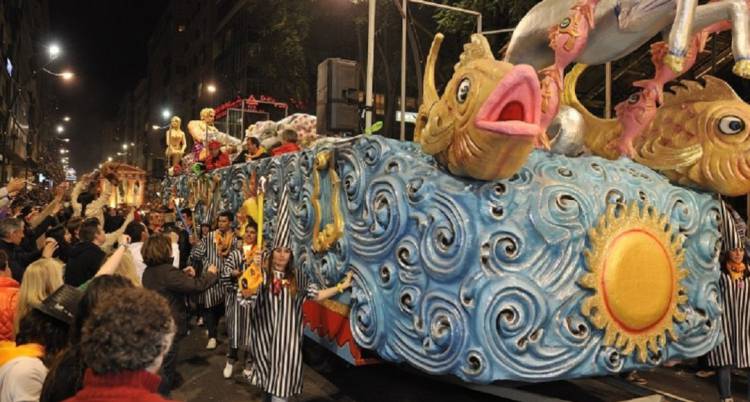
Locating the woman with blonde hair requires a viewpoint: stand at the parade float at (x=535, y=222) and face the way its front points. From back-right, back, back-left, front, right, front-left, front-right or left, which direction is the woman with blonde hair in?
right

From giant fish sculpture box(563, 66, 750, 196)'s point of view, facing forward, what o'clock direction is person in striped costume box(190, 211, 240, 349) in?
The person in striped costume is roughly at 6 o'clock from the giant fish sculpture.

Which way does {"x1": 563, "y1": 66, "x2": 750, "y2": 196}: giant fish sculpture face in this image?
to the viewer's right

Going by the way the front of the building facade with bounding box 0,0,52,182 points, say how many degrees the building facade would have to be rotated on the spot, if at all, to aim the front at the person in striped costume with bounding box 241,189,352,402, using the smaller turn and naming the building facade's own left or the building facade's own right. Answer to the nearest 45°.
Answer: approximately 90° to the building facade's own right

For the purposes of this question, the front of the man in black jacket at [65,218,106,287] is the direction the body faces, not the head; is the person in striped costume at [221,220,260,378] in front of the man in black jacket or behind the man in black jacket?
in front

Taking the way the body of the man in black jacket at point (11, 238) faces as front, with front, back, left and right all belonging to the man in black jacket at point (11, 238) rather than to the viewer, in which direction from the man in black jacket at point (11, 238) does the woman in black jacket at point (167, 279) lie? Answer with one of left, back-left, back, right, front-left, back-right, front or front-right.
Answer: right

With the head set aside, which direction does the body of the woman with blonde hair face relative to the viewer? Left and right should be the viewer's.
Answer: facing away from the viewer and to the right of the viewer

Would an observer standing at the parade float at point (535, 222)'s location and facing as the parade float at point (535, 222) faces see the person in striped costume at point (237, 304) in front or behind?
behind

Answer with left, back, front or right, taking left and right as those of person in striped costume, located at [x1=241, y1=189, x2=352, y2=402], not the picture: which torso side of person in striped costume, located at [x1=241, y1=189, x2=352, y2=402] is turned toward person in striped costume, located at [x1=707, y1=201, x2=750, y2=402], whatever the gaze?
left

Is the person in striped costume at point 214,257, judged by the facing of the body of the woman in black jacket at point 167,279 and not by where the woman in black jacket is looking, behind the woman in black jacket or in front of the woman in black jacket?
in front

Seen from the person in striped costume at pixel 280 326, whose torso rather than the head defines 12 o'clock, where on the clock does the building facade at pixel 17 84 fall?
The building facade is roughly at 5 o'clock from the person in striped costume.

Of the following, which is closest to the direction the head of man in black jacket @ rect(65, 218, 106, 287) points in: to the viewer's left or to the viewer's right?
to the viewer's right

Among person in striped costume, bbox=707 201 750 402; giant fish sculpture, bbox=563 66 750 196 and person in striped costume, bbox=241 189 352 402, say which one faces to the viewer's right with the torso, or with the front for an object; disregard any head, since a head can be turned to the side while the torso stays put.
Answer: the giant fish sculpture

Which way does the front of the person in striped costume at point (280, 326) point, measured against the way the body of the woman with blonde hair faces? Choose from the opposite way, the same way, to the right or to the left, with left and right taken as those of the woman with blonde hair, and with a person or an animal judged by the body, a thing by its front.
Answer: the opposite way

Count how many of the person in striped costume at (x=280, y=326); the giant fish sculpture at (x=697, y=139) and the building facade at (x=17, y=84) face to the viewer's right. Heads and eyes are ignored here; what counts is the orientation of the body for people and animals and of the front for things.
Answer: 2

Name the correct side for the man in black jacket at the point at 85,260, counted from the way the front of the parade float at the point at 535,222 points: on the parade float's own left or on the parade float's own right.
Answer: on the parade float's own right
